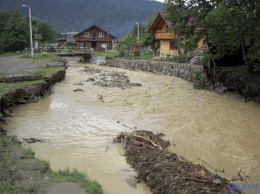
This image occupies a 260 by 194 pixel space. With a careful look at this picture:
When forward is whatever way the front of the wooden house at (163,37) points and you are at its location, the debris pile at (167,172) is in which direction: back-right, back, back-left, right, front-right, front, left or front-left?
front-left

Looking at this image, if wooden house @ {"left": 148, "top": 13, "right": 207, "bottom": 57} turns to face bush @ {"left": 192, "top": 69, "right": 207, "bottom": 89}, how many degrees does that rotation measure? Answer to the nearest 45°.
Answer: approximately 45° to its left

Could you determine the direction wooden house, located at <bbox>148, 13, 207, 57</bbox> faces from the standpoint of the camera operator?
facing the viewer and to the left of the viewer

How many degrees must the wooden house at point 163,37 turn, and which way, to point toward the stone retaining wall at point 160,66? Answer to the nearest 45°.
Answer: approximately 45° to its left

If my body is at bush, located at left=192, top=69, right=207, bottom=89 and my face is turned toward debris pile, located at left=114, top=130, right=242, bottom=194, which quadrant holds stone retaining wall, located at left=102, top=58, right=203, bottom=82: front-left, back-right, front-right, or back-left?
back-right
